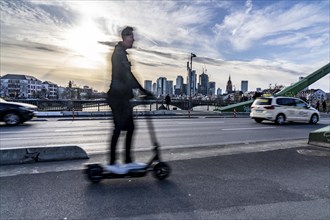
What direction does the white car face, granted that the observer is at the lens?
facing away from the viewer and to the right of the viewer

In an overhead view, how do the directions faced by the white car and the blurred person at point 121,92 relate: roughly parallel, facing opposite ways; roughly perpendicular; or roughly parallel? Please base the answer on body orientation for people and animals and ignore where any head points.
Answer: roughly parallel

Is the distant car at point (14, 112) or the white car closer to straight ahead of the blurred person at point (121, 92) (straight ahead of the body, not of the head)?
the white car

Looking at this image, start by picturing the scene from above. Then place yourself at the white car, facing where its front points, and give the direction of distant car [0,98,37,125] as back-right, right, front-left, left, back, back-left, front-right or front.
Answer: back

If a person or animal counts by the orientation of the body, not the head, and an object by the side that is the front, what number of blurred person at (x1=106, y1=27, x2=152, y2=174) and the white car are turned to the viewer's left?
0

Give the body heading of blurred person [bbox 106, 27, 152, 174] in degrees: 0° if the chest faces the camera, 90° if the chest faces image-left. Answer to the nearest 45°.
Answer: approximately 270°

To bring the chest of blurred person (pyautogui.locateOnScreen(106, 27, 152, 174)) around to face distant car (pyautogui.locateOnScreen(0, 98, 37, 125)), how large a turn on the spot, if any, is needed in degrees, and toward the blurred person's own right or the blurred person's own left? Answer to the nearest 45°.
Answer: approximately 135° to the blurred person's own left

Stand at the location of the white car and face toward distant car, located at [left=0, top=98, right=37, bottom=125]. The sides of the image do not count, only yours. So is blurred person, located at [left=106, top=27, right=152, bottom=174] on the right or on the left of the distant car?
left

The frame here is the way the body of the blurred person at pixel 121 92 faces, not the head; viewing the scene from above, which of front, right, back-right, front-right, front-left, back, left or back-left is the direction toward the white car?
front-left
